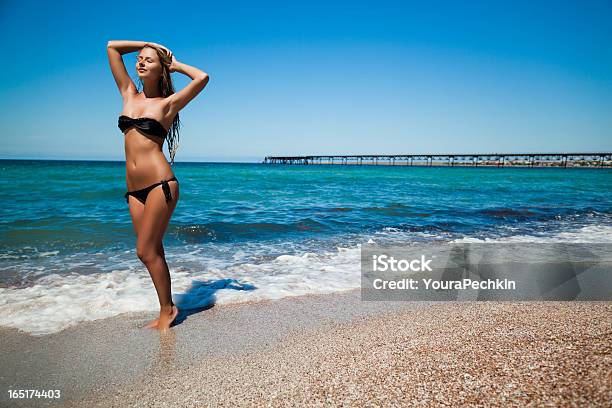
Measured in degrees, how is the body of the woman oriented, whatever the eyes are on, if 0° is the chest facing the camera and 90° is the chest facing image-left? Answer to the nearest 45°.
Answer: approximately 45°

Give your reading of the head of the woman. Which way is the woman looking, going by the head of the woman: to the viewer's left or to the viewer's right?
to the viewer's left
